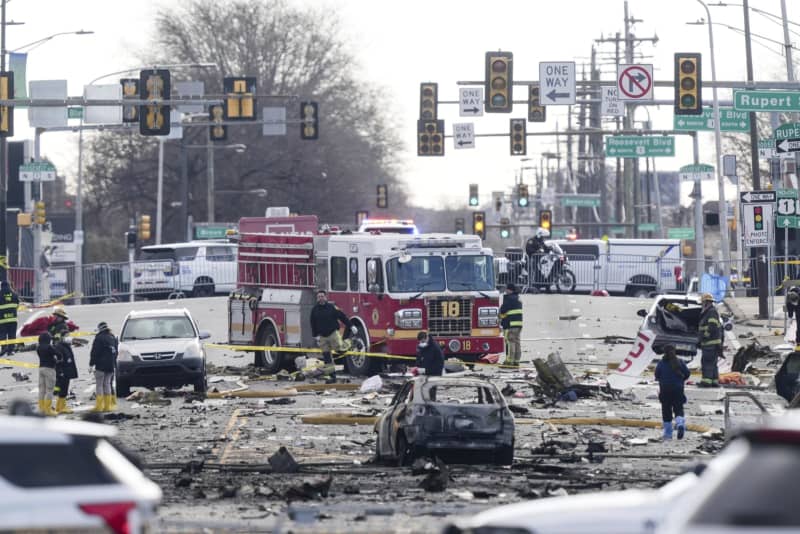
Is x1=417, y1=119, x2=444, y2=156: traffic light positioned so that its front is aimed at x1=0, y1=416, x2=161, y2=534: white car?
yes

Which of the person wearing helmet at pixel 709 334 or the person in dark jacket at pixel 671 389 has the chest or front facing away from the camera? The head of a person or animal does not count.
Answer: the person in dark jacket

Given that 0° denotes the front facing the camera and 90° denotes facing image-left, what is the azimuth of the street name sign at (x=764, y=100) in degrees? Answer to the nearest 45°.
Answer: approximately 0°

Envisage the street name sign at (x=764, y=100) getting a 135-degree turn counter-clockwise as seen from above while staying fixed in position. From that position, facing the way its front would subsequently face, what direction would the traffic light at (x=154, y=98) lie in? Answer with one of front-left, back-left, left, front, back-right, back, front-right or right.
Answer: back-left

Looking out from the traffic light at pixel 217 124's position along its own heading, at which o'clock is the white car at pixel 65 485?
The white car is roughly at 12 o'clock from the traffic light.

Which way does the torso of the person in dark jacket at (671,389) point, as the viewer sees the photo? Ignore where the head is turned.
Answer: away from the camera

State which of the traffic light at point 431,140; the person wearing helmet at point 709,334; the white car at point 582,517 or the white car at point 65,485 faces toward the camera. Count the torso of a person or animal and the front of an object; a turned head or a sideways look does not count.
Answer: the traffic light

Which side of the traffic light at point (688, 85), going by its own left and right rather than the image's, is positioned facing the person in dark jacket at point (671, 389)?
front

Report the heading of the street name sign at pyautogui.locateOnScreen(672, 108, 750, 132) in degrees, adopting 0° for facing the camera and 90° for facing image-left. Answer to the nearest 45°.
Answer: approximately 0°
